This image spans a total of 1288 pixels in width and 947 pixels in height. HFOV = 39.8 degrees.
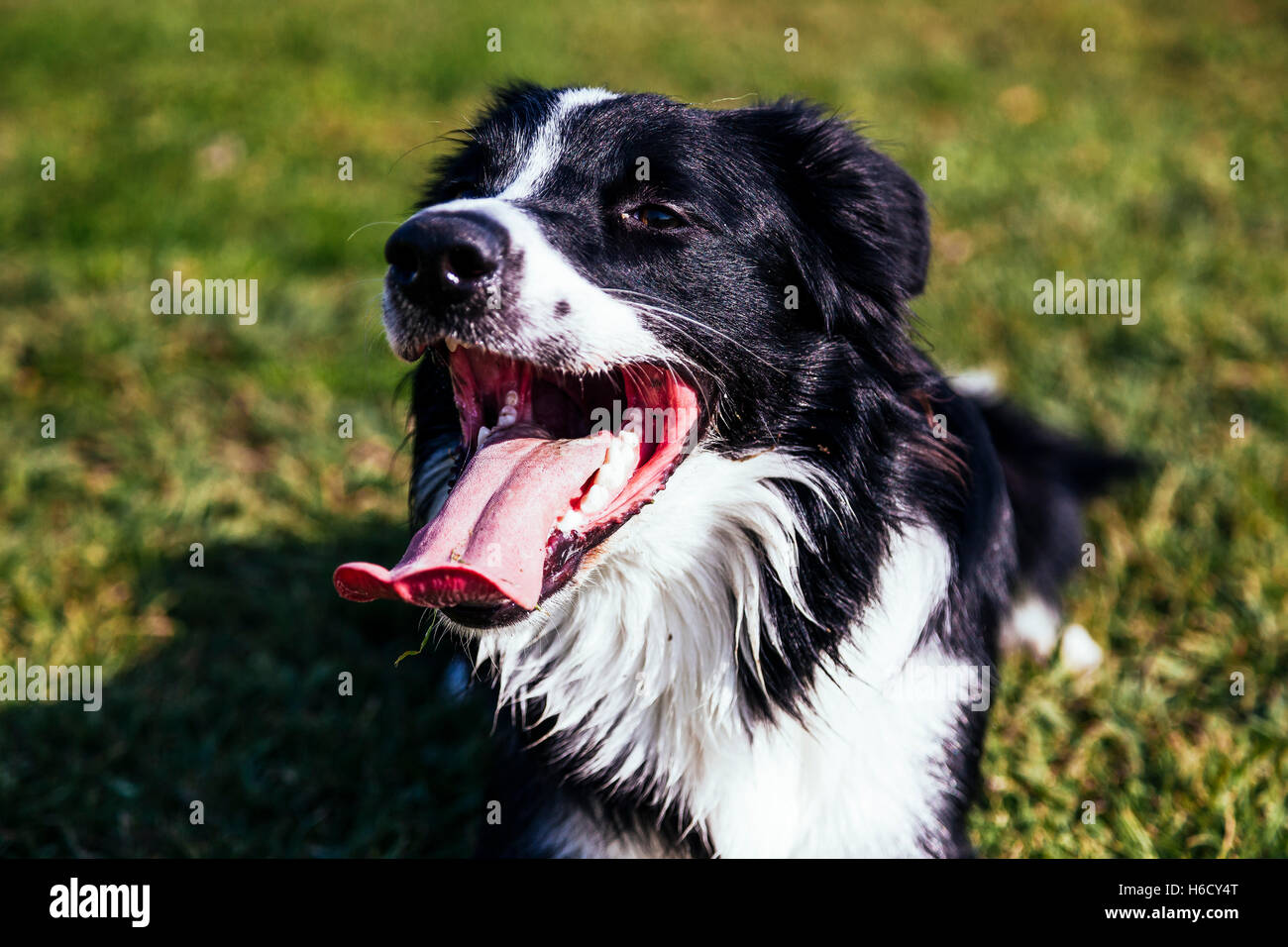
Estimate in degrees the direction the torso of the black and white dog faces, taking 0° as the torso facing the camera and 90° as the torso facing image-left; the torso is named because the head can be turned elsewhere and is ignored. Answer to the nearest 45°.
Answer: approximately 45°
